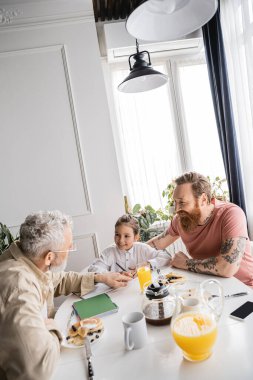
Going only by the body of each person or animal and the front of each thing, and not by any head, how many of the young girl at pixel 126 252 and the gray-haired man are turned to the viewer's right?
1

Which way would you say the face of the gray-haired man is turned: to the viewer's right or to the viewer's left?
to the viewer's right

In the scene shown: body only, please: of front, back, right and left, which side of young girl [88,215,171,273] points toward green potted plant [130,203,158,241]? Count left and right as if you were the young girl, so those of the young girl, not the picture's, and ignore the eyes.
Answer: back

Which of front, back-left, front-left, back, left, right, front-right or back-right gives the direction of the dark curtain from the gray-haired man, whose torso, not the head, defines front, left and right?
front-left

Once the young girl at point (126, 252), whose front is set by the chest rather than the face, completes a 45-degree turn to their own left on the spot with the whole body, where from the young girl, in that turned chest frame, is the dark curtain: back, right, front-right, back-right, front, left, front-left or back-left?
left

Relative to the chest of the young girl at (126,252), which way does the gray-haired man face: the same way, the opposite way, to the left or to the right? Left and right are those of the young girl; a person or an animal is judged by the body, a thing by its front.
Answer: to the left

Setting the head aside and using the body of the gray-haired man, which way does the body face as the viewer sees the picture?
to the viewer's right

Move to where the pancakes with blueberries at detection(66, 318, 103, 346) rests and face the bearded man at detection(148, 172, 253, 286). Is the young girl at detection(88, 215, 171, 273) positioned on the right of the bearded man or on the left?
left

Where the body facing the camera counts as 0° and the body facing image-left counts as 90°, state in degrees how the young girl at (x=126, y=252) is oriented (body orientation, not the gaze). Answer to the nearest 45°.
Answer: approximately 0°

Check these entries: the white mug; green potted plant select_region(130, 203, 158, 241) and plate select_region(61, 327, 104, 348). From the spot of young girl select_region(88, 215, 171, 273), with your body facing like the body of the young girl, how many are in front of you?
2
